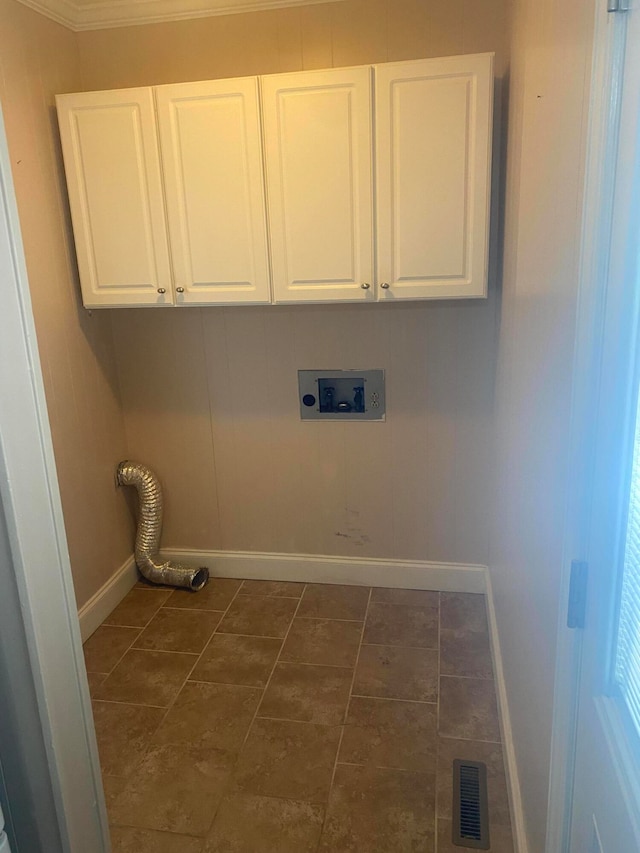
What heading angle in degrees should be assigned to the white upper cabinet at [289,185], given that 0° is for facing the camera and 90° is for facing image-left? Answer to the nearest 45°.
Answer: approximately 0°

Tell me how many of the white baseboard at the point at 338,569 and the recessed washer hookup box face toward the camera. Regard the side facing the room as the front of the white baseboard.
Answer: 2

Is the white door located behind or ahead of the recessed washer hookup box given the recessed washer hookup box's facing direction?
ahead

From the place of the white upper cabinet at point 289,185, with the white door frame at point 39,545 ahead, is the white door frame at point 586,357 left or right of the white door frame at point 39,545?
left

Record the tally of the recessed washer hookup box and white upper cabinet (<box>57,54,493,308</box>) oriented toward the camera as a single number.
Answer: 2

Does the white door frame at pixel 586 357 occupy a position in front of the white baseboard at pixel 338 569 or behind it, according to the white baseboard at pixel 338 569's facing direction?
in front

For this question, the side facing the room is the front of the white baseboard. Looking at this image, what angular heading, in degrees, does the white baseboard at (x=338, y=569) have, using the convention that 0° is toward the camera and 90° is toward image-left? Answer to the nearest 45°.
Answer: approximately 0°
